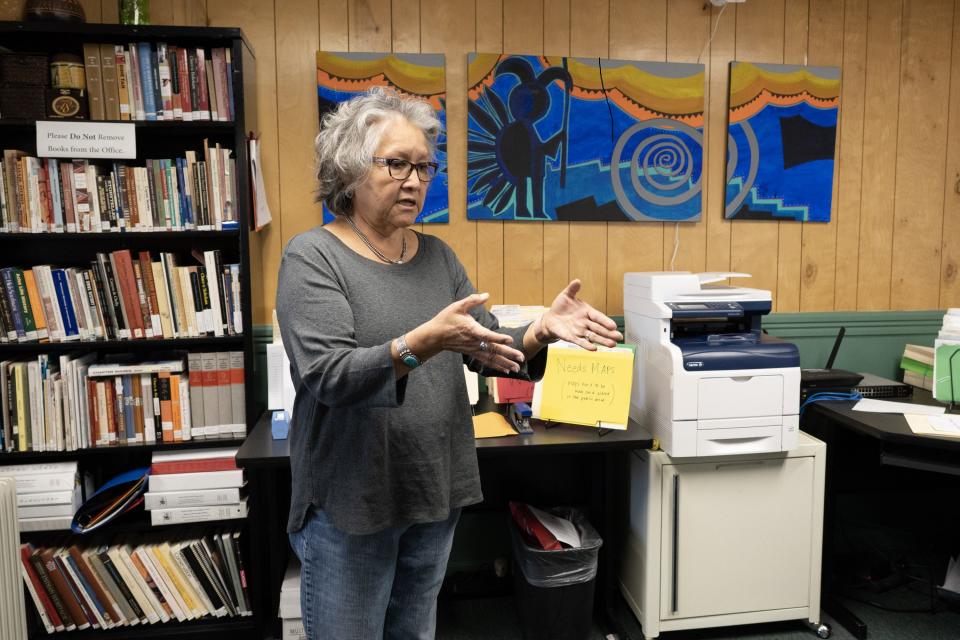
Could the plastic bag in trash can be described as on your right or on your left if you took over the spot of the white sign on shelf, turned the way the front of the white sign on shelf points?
on your left

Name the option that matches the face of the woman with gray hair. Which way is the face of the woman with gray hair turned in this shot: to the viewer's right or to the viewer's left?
to the viewer's right

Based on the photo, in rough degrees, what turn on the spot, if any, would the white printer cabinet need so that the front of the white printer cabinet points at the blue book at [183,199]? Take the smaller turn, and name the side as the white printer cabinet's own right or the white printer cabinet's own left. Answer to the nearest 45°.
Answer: approximately 90° to the white printer cabinet's own right

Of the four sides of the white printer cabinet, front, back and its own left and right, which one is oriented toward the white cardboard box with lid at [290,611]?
right

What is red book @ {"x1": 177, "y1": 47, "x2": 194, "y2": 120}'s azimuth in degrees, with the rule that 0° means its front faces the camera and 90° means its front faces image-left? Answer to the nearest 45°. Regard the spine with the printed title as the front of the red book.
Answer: approximately 0°

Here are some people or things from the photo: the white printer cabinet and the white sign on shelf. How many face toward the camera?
2

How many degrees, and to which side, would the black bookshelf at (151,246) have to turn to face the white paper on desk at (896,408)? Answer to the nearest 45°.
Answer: approximately 45° to its left
